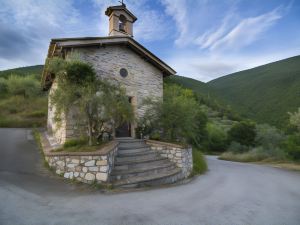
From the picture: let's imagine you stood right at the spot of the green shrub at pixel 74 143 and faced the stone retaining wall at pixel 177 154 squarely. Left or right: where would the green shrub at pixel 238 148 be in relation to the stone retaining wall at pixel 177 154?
left

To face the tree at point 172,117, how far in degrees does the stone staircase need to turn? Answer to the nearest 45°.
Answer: approximately 135° to its left

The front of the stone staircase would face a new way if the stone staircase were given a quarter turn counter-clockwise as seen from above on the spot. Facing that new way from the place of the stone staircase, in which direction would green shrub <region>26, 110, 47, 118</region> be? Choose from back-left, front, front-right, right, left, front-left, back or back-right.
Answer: back-left

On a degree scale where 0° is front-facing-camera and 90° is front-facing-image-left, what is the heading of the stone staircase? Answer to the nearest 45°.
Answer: approximately 0°

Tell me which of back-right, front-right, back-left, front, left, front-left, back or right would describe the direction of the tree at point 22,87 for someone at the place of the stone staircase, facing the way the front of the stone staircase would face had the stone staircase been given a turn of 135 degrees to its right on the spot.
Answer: front

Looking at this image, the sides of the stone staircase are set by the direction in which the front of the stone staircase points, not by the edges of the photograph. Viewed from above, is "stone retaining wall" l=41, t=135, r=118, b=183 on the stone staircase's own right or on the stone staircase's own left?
on the stone staircase's own right
